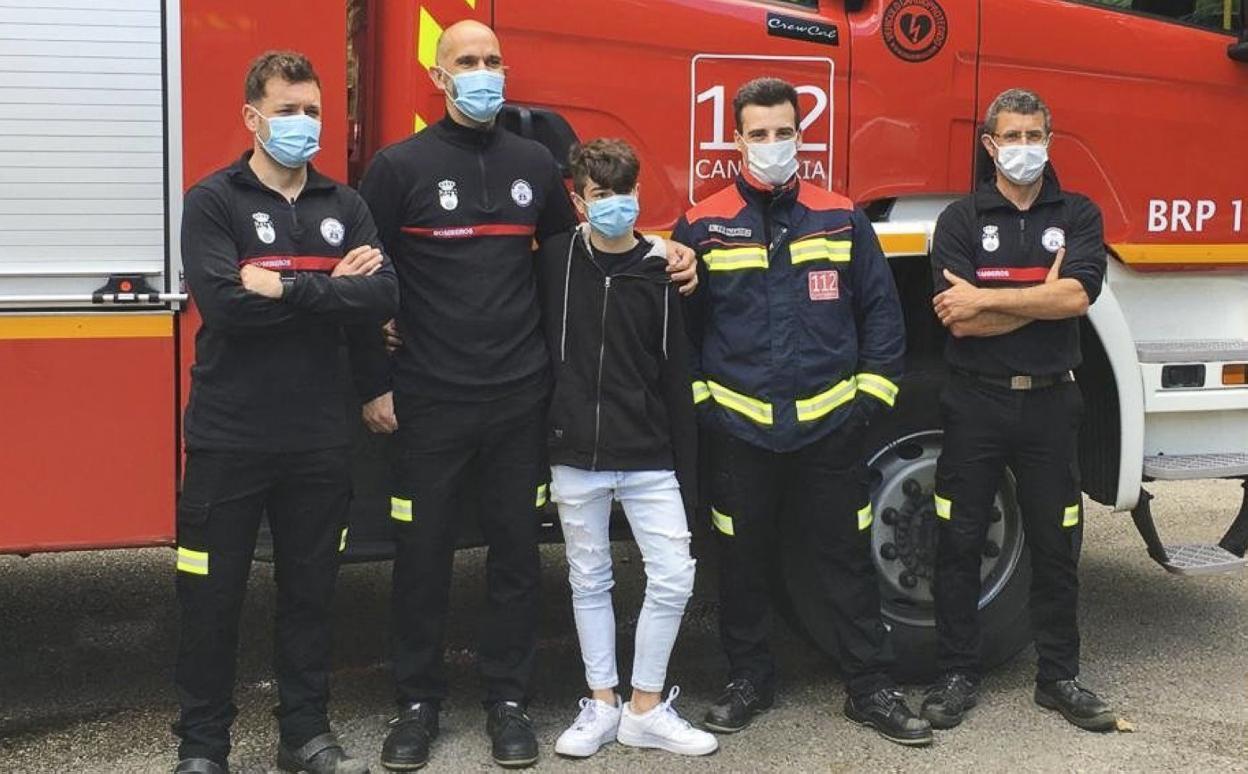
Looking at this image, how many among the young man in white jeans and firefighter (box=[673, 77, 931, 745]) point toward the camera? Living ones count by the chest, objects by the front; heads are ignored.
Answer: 2

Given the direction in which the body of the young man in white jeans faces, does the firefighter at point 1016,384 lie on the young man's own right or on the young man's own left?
on the young man's own left

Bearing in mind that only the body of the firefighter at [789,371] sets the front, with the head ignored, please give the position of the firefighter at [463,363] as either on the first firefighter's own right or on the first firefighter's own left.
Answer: on the first firefighter's own right

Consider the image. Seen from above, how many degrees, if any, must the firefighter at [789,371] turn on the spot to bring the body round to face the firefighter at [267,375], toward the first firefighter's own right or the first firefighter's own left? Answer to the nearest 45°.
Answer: approximately 45° to the first firefighter's own right

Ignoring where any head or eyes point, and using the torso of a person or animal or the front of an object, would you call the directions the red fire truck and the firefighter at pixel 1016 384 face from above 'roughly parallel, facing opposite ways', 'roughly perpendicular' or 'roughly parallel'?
roughly perpendicular

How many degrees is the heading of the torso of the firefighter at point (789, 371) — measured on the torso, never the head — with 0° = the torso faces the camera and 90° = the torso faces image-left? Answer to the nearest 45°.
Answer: approximately 0°

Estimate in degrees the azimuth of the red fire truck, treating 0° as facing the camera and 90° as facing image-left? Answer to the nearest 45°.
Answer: approximately 270°

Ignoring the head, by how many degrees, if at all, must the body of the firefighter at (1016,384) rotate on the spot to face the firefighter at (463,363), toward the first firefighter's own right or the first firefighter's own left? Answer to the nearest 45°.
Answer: approximately 45° to the first firefighter's own right

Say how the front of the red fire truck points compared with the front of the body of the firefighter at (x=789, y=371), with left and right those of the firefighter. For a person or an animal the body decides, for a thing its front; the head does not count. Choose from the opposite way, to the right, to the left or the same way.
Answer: to the left

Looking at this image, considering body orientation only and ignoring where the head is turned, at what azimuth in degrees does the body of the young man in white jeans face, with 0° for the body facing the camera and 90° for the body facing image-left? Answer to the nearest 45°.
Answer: approximately 0°

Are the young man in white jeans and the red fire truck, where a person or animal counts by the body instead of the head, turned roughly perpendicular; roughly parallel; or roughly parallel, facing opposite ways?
roughly perpendicular
